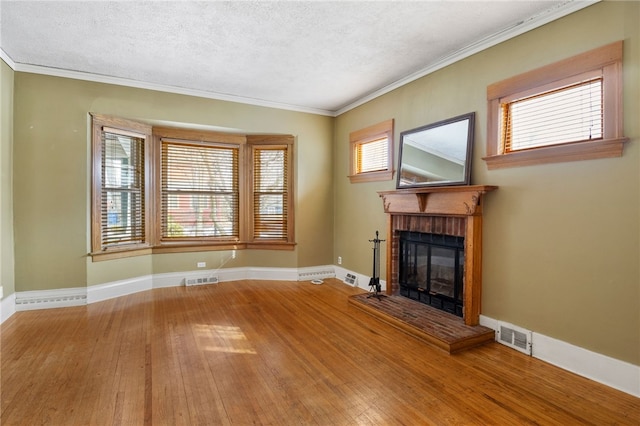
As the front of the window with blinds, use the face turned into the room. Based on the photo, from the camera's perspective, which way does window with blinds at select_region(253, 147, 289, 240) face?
toward the camera

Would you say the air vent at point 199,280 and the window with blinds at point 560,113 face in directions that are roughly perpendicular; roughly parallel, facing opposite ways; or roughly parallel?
roughly perpendicular

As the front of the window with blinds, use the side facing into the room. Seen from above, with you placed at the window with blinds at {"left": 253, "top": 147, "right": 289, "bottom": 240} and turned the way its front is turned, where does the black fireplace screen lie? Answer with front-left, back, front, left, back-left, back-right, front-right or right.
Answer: front-left

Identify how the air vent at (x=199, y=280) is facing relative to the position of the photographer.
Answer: facing the viewer

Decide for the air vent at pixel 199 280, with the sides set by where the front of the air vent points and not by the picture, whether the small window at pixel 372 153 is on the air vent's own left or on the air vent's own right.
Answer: on the air vent's own left

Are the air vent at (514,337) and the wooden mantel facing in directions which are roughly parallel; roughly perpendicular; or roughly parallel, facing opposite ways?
roughly parallel

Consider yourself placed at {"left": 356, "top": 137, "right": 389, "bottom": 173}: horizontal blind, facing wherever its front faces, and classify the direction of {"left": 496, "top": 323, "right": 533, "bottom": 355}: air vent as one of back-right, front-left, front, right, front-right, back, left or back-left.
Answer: left

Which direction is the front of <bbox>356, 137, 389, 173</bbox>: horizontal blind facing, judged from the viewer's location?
facing the viewer and to the left of the viewer

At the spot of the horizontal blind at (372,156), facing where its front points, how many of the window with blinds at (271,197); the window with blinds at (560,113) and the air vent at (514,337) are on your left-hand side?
2

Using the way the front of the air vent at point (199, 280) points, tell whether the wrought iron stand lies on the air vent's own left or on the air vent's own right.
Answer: on the air vent's own left

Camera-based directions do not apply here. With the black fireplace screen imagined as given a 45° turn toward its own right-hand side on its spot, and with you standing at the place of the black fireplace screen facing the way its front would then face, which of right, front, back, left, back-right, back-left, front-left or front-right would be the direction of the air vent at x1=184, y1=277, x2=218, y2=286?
front

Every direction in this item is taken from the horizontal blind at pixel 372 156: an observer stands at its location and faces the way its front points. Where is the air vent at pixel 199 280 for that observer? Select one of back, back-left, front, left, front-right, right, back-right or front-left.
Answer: front-right

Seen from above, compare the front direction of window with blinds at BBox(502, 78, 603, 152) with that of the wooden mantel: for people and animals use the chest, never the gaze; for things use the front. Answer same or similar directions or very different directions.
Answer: same or similar directions

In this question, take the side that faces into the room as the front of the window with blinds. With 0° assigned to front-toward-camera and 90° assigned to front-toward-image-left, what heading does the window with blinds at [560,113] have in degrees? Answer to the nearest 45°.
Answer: approximately 45°

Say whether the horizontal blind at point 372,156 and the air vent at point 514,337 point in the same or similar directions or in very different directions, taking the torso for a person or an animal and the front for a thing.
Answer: same or similar directions
